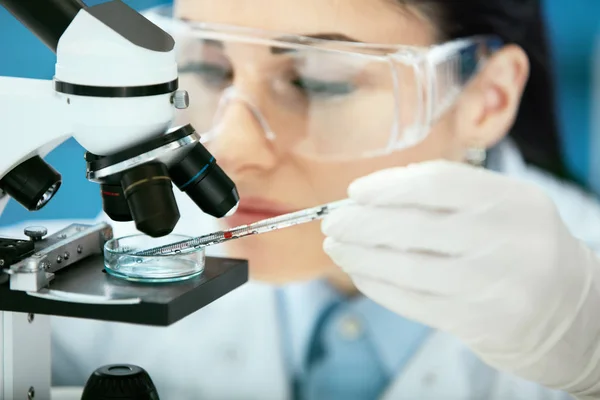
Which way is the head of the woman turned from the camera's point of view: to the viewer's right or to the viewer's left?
to the viewer's left

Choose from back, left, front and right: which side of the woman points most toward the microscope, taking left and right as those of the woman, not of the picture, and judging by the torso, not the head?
front

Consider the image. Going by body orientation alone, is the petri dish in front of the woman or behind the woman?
in front

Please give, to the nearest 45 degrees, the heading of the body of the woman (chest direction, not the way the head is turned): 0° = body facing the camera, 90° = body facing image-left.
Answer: approximately 45°
